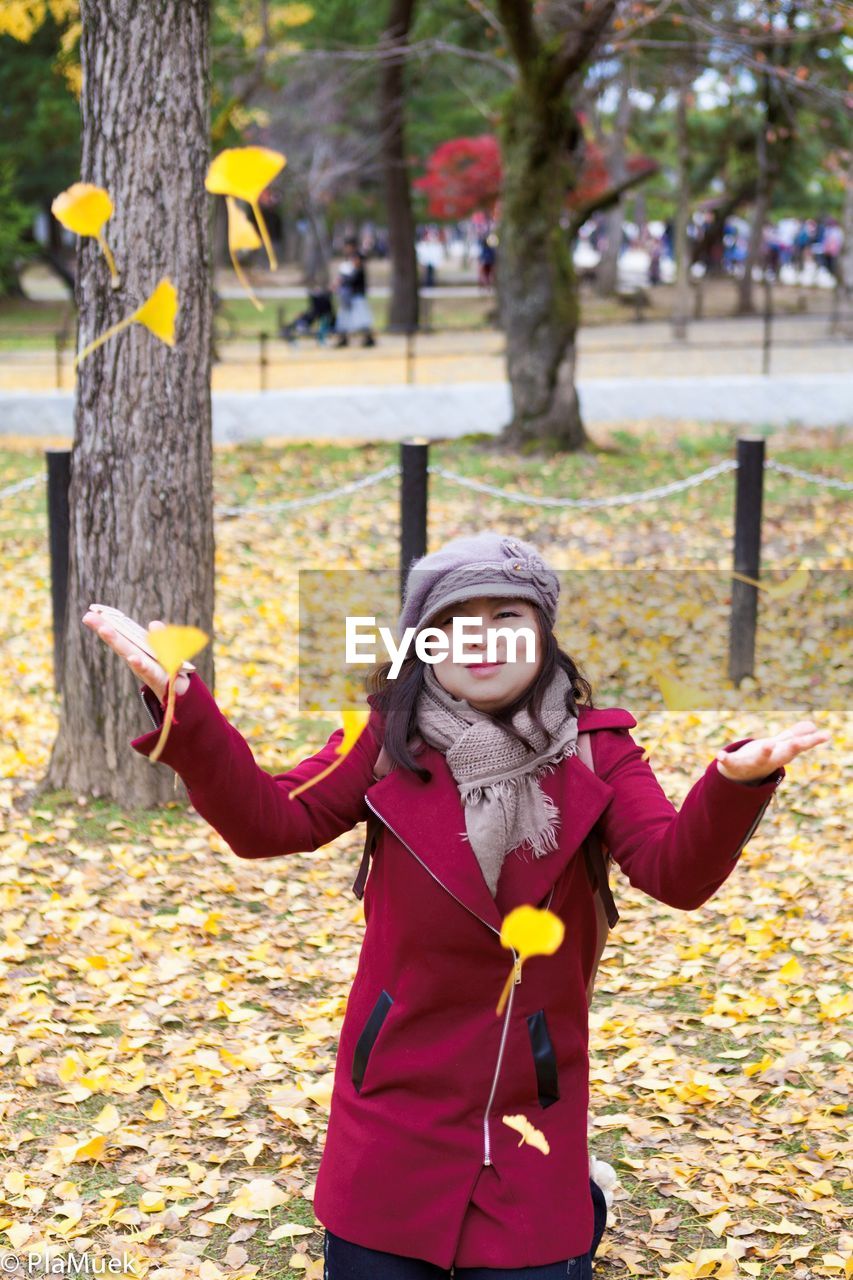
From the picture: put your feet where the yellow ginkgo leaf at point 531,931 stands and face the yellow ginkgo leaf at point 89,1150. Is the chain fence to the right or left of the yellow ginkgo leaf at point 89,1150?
right

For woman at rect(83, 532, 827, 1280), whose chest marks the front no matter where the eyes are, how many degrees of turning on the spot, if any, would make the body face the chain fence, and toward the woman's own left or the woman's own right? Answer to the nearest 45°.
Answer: approximately 180°

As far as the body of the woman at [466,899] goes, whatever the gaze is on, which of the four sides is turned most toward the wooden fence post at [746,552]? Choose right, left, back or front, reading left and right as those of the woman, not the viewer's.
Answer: back

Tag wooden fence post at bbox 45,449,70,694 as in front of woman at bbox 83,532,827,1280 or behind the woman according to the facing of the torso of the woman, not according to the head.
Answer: behind

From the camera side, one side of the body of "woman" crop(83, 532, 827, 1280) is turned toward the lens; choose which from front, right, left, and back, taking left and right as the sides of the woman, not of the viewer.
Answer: front

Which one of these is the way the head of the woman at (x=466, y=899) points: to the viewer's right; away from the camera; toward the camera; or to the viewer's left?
toward the camera

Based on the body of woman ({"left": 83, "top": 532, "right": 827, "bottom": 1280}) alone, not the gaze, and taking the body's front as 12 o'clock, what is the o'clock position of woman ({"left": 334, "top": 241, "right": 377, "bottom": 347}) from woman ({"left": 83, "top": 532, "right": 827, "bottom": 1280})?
woman ({"left": 334, "top": 241, "right": 377, "bottom": 347}) is roughly at 6 o'clock from woman ({"left": 83, "top": 532, "right": 827, "bottom": 1280}).

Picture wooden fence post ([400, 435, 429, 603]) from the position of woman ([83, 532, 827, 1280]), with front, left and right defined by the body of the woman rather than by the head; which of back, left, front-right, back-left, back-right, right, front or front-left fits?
back
